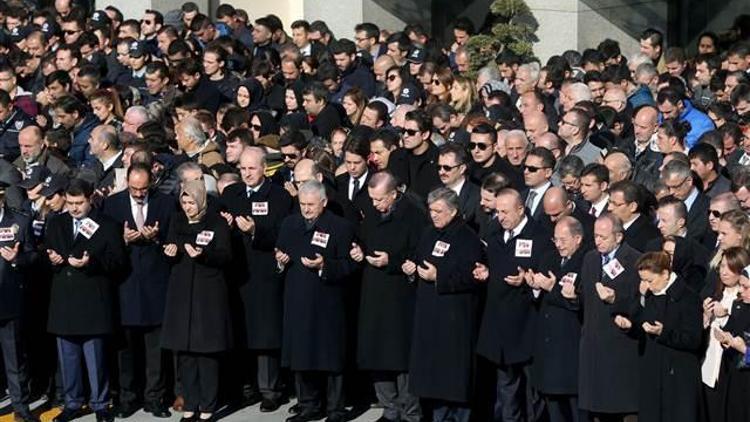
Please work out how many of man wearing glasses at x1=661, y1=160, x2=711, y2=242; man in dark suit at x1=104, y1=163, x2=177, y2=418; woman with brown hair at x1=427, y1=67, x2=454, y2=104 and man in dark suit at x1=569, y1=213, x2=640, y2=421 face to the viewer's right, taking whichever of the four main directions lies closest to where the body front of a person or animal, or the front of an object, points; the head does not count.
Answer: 0

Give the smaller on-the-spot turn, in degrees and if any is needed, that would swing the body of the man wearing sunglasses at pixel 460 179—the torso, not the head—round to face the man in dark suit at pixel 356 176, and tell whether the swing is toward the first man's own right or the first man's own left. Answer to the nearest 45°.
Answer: approximately 45° to the first man's own right

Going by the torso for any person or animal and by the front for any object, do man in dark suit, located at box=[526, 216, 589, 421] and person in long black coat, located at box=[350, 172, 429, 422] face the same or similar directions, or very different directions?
same or similar directions

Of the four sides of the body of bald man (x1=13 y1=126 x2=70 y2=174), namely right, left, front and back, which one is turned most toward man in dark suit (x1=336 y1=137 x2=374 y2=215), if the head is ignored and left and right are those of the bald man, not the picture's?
left

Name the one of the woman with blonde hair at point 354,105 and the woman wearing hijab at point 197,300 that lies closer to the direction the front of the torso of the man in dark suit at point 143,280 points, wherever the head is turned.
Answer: the woman wearing hijab

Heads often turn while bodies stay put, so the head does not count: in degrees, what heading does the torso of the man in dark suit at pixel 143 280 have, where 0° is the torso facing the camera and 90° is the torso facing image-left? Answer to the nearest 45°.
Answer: approximately 0°

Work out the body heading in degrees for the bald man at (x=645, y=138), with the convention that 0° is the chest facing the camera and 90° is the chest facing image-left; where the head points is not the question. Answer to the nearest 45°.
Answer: approximately 45°

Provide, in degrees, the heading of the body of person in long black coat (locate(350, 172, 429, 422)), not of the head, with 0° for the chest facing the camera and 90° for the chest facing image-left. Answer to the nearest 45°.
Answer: approximately 45°

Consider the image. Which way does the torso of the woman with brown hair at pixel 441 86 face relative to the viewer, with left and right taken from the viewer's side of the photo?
facing the viewer and to the left of the viewer
